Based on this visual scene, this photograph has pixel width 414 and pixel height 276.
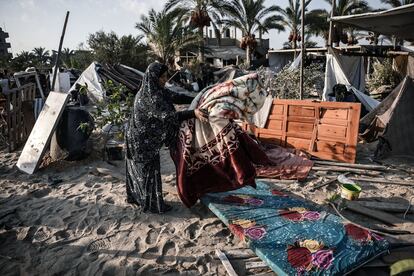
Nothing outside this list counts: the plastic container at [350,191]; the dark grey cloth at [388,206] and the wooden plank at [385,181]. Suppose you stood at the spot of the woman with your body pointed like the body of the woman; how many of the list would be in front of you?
3

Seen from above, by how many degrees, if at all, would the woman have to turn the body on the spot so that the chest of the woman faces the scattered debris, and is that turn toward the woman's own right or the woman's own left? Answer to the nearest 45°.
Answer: approximately 45° to the woman's own right

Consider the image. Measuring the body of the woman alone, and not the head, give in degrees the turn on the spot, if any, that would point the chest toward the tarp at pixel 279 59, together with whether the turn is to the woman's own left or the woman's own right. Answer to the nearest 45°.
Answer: approximately 45° to the woman's own left

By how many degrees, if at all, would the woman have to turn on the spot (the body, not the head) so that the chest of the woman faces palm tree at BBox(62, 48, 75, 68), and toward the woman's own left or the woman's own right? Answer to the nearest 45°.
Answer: approximately 90° to the woman's own left

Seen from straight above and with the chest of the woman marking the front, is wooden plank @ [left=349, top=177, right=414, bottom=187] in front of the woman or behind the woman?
in front

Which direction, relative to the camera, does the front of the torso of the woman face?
to the viewer's right

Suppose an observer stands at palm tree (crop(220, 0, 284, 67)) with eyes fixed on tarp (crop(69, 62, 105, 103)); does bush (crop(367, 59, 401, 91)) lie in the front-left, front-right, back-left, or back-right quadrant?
front-left

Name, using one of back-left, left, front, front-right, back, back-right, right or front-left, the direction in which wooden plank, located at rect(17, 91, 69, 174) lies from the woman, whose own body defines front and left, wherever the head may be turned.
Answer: back-left

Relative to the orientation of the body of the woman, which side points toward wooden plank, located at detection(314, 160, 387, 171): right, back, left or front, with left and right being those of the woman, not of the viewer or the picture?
front

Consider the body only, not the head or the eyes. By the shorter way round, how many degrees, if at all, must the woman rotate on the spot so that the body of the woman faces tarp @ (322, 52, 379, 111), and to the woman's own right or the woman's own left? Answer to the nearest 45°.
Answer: approximately 45° to the woman's own left

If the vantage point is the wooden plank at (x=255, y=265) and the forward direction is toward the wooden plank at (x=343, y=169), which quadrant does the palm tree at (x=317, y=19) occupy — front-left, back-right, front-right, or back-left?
front-left

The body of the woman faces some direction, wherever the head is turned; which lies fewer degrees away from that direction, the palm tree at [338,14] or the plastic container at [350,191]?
the plastic container

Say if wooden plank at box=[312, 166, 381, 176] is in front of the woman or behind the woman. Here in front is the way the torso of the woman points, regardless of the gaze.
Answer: in front

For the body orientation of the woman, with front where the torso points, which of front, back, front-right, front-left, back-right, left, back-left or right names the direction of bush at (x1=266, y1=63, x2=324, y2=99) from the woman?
front-left

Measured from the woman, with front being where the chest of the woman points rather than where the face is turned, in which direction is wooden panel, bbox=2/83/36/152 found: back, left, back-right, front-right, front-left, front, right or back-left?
back-left
